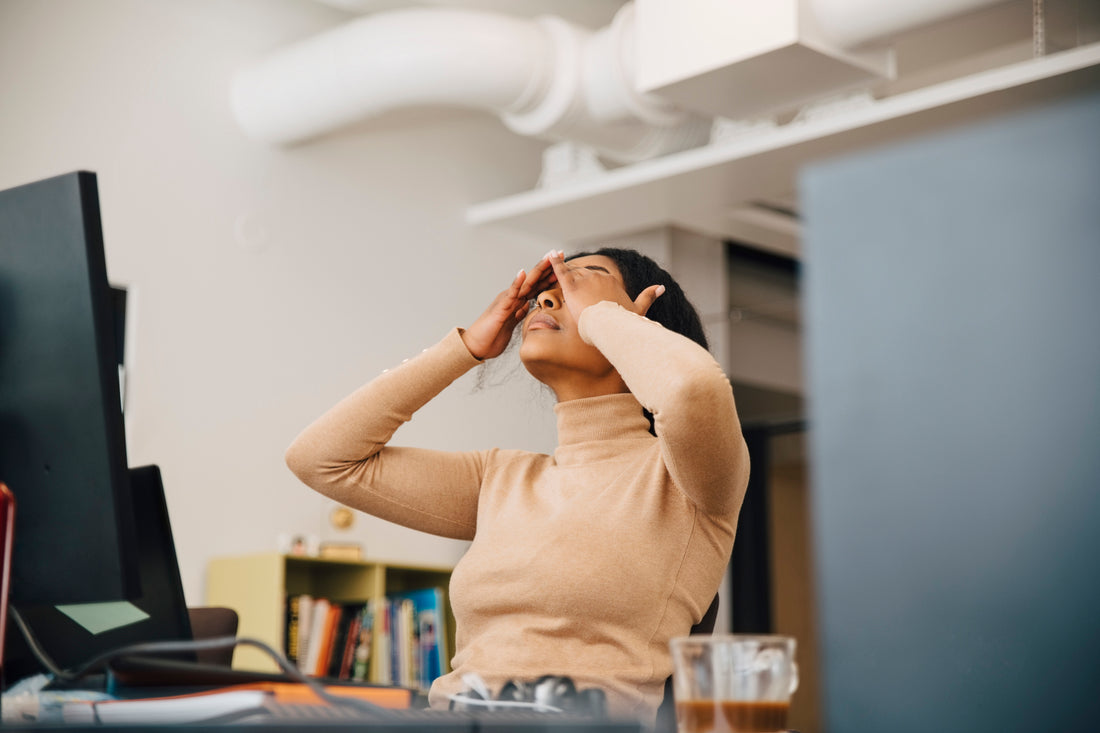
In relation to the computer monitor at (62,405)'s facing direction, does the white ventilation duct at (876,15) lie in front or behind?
in front

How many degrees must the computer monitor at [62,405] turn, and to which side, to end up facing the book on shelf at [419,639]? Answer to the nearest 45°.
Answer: approximately 45° to its left

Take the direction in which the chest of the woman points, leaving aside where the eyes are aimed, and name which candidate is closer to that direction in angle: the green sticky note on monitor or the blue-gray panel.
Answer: the green sticky note on monitor

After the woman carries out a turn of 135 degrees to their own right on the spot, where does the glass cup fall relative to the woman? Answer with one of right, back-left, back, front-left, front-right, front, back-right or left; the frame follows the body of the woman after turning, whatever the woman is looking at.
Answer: back

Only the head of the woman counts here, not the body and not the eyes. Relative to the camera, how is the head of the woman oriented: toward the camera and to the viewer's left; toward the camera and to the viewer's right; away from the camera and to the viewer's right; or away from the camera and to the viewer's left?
toward the camera and to the viewer's left

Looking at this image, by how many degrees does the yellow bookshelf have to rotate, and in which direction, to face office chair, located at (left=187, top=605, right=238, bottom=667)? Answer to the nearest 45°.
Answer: approximately 45° to its right

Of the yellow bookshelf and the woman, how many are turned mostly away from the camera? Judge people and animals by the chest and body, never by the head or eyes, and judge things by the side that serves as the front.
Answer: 0

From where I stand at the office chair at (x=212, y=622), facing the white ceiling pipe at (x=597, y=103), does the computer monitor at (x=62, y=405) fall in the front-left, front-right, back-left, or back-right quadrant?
back-right

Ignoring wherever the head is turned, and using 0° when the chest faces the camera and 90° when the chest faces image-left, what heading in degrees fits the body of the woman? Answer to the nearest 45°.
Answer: approximately 45°

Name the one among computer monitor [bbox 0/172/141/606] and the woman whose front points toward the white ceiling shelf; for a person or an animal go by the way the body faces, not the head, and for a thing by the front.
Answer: the computer monitor

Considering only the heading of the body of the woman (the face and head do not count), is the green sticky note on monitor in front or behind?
in front

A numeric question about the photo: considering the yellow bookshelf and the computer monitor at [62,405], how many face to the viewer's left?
0

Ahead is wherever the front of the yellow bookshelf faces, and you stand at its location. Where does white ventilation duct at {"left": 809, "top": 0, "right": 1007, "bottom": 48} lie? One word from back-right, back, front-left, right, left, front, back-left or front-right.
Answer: front

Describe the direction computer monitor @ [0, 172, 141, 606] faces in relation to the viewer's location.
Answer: facing away from the viewer and to the right of the viewer

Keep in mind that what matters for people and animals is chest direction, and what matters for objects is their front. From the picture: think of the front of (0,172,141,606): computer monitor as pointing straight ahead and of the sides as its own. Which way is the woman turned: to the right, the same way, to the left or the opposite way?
the opposite way

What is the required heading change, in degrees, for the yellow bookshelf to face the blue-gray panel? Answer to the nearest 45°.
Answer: approximately 45° to its right
